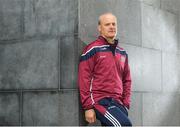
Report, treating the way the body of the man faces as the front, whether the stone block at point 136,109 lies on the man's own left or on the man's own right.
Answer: on the man's own left

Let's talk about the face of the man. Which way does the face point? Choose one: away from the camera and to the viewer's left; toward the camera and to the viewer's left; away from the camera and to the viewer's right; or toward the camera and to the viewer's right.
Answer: toward the camera and to the viewer's right

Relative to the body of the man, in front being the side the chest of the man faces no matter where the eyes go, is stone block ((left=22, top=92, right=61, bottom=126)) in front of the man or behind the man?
behind

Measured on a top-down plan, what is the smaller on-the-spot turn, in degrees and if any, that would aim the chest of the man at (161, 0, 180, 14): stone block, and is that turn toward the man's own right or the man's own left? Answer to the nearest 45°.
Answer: approximately 90° to the man's own left

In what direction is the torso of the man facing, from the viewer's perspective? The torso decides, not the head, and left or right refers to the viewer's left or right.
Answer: facing the viewer and to the right of the viewer

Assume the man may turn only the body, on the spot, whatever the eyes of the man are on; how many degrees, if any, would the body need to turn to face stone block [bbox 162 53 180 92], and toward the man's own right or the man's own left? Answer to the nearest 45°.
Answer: approximately 90° to the man's own left
